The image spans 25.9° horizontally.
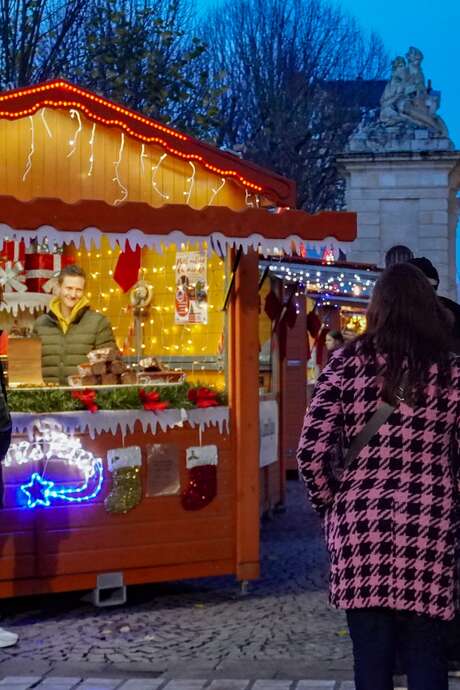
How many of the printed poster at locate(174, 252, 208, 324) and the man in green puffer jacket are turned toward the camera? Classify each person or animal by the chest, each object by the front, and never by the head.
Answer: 2

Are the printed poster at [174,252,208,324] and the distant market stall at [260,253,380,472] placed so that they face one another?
no

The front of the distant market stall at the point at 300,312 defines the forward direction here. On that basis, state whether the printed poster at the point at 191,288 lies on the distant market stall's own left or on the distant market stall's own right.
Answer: on the distant market stall's own right

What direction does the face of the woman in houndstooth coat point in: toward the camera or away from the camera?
away from the camera

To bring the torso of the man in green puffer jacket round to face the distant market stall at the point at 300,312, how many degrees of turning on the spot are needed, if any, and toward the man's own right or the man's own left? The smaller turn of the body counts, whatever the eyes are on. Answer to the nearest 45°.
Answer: approximately 135° to the man's own left

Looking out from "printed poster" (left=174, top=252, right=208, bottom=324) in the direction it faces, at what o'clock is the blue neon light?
The blue neon light is roughly at 1 o'clock from the printed poster.

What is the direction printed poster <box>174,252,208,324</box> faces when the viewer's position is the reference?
facing the viewer

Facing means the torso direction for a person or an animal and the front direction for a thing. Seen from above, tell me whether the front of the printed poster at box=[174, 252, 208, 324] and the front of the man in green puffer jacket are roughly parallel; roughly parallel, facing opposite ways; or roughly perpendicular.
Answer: roughly parallel

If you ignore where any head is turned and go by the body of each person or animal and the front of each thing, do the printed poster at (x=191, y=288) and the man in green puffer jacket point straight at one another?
no

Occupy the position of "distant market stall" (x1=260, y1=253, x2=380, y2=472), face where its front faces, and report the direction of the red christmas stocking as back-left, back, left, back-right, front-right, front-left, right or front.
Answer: front-right

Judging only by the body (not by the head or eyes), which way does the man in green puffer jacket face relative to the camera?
toward the camera

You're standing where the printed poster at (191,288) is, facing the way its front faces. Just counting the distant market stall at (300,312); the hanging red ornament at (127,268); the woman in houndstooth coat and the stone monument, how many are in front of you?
1

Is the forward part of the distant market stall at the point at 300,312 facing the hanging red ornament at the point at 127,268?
no
